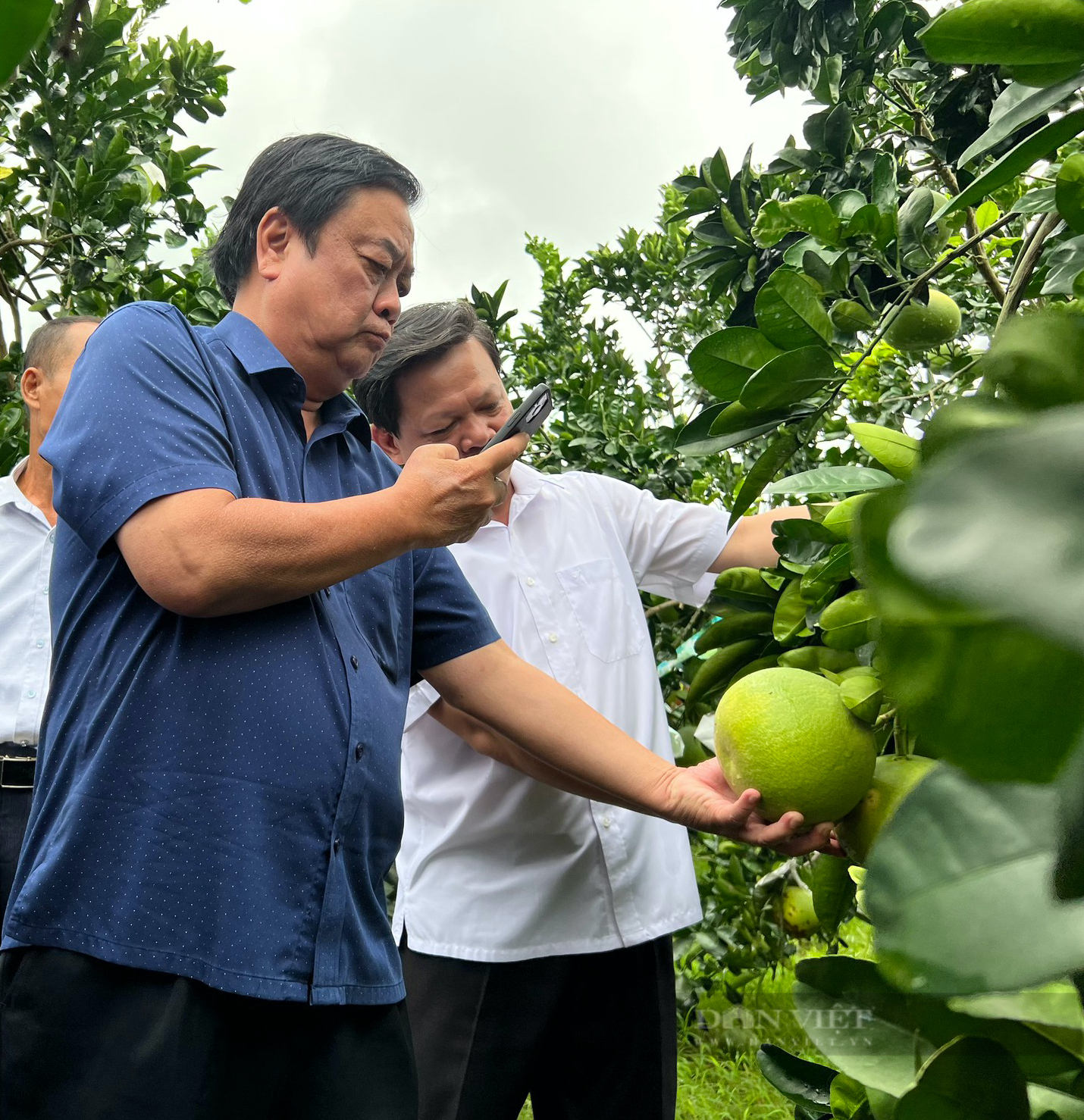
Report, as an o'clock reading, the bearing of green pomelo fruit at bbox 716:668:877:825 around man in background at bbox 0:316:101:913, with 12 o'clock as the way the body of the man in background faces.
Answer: The green pomelo fruit is roughly at 1 o'clock from the man in background.

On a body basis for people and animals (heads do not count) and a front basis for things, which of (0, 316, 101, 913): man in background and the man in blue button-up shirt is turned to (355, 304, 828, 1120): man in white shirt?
the man in background

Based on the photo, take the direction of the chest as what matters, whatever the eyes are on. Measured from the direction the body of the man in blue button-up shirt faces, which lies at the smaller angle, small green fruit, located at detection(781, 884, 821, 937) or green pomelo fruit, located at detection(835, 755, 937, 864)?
the green pomelo fruit

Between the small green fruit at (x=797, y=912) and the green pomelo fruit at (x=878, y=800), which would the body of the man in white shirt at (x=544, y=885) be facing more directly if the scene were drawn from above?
the green pomelo fruit

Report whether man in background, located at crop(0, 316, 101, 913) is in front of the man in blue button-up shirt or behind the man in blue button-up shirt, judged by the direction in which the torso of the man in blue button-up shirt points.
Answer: behind

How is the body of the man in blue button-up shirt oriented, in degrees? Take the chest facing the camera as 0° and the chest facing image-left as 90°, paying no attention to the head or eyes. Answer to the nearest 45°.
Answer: approximately 315°

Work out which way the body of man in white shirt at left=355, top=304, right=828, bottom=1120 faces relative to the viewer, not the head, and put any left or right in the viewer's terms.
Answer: facing the viewer and to the right of the viewer

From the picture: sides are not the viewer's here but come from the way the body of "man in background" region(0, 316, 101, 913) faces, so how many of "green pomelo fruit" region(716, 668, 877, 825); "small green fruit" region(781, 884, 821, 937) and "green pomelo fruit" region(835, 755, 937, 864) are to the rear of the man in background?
0

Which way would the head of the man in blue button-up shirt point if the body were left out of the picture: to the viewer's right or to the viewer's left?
to the viewer's right

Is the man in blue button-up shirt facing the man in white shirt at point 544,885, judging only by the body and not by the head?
no

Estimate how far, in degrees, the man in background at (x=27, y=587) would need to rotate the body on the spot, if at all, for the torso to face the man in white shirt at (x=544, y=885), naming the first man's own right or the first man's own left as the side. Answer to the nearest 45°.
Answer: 0° — they already face them

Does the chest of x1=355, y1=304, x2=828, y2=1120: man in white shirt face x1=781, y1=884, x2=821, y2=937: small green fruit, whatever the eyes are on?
no

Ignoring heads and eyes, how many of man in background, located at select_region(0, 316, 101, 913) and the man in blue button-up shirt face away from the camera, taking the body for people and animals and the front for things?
0

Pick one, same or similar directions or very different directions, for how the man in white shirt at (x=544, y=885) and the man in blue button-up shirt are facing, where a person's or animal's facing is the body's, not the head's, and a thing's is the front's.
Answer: same or similar directions
